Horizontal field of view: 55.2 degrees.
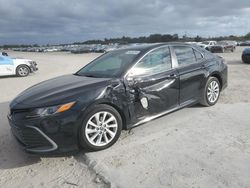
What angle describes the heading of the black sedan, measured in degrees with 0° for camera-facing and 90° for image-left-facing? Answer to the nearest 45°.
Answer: approximately 45°

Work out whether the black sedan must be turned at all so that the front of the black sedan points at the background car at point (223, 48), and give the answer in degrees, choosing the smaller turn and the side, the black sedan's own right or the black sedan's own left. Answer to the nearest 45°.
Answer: approximately 180°

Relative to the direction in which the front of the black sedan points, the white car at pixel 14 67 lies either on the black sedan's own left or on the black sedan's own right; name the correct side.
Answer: on the black sedan's own right
